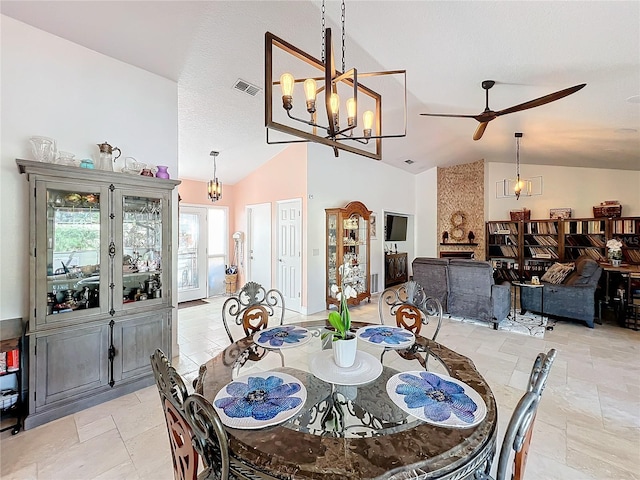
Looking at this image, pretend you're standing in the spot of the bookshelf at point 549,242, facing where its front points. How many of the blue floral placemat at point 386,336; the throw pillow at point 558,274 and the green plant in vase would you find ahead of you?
3

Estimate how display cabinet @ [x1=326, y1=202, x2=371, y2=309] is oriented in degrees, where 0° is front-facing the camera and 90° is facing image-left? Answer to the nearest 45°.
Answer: approximately 315°

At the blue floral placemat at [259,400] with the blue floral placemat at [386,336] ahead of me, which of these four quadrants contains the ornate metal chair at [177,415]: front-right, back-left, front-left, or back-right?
back-left

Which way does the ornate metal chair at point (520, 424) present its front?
to the viewer's left

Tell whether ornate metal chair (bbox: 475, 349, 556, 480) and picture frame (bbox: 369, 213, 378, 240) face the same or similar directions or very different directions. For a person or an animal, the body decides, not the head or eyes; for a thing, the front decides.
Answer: very different directions

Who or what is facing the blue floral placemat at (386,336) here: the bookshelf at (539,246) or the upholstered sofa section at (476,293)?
the bookshelf
